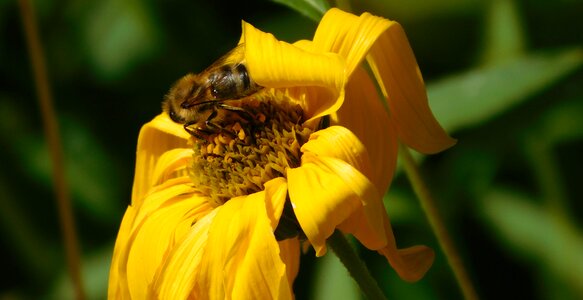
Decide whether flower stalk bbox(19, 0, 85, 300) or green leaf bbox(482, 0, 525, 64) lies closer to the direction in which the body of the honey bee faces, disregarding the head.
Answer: the flower stalk

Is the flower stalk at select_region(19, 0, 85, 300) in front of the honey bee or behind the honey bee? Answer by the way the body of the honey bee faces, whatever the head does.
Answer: in front

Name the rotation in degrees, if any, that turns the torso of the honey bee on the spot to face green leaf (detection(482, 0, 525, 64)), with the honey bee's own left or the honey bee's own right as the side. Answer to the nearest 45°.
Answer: approximately 135° to the honey bee's own right

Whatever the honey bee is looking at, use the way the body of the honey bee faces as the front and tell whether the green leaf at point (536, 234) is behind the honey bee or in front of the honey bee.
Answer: behind

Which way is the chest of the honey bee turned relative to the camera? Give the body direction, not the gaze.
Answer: to the viewer's left
